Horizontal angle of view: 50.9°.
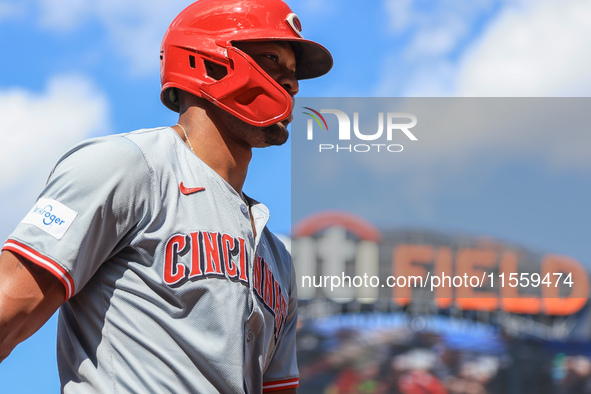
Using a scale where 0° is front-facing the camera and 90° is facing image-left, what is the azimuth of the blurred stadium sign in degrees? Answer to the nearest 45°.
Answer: approximately 0°

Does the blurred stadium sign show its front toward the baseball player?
yes

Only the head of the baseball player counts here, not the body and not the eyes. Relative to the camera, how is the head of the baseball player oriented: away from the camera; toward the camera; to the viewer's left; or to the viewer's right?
to the viewer's right

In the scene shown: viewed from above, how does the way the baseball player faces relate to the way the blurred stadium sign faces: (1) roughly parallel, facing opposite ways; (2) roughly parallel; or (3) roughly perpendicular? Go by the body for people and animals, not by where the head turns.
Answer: roughly perpendicular

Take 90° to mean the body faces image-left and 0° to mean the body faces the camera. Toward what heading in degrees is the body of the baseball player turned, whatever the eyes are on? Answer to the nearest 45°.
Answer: approximately 315°

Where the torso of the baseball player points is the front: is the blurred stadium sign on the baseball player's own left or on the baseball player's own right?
on the baseball player's own left

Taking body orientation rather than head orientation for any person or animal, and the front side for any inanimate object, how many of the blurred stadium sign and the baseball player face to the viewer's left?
0
